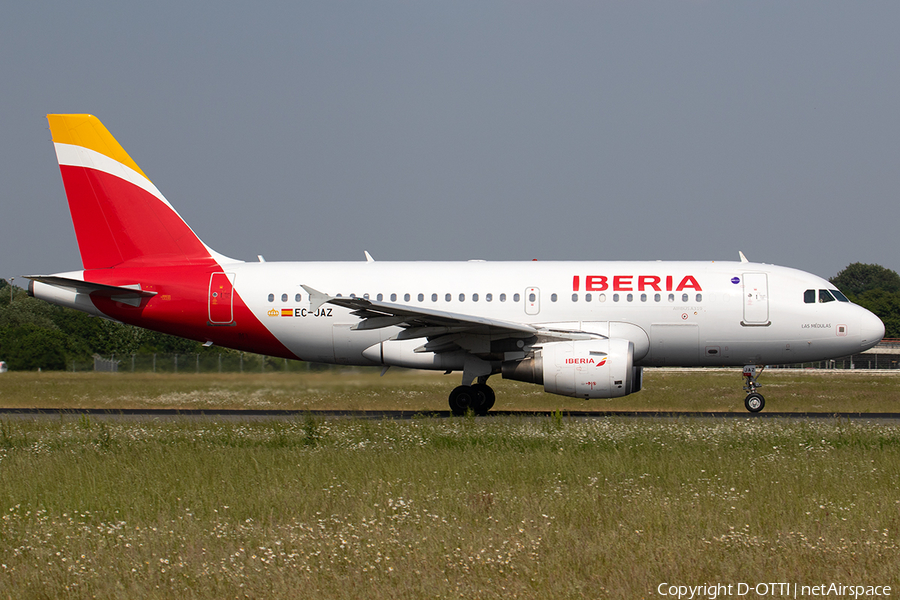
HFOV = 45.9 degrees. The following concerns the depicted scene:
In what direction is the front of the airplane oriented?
to the viewer's right
